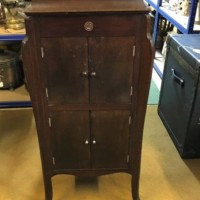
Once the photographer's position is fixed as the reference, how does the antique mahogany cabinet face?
facing the viewer

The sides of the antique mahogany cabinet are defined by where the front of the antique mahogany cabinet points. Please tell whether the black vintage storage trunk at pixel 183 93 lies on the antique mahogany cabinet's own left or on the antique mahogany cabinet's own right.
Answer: on the antique mahogany cabinet's own left

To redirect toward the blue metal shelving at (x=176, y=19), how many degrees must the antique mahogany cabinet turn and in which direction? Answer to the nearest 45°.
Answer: approximately 135° to its left

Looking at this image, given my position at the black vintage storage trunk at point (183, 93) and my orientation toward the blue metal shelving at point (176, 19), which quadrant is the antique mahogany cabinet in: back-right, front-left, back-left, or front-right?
back-left

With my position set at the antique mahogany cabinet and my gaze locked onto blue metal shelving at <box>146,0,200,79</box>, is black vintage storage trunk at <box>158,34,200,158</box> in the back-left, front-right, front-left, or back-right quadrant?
front-right

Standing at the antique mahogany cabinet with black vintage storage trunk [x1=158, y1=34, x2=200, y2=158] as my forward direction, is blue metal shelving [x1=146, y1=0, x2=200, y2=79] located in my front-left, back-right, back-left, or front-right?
front-left
